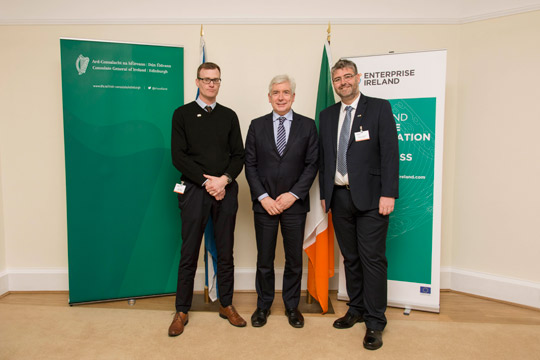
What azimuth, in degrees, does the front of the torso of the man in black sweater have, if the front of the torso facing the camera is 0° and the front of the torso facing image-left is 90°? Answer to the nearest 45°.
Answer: approximately 0°

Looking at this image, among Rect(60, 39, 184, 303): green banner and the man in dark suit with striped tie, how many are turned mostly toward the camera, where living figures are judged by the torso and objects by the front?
2

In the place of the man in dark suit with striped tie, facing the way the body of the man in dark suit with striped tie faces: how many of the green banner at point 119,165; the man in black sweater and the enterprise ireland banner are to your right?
2

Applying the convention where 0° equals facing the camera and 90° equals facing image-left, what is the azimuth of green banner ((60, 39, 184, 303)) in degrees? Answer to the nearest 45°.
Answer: approximately 0°

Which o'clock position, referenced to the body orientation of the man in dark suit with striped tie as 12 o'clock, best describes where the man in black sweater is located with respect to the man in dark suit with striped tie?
The man in black sweater is roughly at 3 o'clock from the man in dark suit with striped tie.

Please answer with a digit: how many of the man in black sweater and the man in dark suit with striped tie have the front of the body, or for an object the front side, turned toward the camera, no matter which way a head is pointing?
2

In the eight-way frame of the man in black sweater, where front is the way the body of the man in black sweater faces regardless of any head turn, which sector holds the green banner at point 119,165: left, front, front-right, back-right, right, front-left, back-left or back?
back-right

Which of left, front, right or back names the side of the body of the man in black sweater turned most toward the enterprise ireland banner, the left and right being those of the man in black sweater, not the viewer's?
left

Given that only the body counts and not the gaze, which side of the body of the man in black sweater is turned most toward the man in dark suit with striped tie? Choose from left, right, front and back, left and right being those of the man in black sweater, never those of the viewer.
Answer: left
